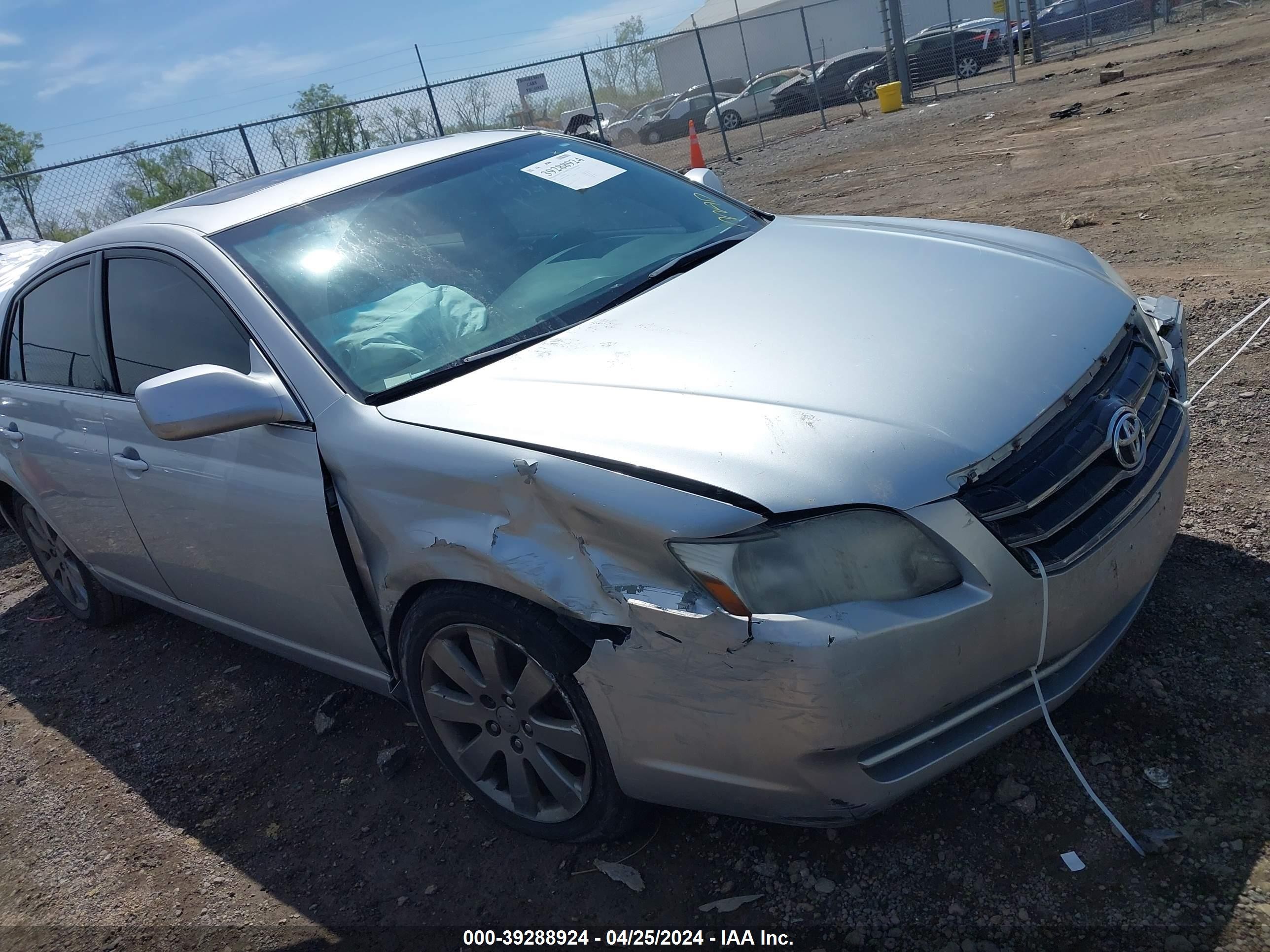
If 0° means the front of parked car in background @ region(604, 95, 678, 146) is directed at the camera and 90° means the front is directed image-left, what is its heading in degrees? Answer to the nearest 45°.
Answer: approximately 45°

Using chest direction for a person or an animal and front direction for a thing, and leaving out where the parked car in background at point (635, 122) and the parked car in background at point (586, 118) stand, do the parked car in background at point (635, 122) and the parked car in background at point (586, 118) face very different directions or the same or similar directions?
same or similar directions

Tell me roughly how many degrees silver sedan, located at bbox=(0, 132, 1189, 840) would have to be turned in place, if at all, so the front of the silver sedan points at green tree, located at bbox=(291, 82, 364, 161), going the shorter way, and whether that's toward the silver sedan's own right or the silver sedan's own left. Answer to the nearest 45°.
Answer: approximately 135° to the silver sedan's own left

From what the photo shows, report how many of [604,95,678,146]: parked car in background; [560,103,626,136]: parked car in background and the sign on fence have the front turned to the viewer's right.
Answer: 0

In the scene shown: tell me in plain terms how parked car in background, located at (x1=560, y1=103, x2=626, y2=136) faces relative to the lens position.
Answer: facing the viewer and to the left of the viewer

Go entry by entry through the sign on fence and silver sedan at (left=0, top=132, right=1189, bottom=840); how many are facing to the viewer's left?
0

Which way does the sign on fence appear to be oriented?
toward the camera

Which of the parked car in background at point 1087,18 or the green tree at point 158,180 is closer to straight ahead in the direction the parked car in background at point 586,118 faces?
the green tree

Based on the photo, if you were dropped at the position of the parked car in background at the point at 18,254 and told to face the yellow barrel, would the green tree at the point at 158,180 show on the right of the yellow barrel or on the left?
left

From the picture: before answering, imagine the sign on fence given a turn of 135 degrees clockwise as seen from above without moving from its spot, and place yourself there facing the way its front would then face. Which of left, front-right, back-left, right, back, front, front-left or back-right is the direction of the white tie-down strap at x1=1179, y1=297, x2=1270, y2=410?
back-left

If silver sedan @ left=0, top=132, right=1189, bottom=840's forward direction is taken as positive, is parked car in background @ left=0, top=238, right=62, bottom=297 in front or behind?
behind

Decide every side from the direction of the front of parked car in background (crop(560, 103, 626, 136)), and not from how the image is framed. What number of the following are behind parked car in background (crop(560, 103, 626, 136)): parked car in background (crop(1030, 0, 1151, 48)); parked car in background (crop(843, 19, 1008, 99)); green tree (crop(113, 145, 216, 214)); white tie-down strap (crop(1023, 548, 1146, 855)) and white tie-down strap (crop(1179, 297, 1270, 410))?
2
